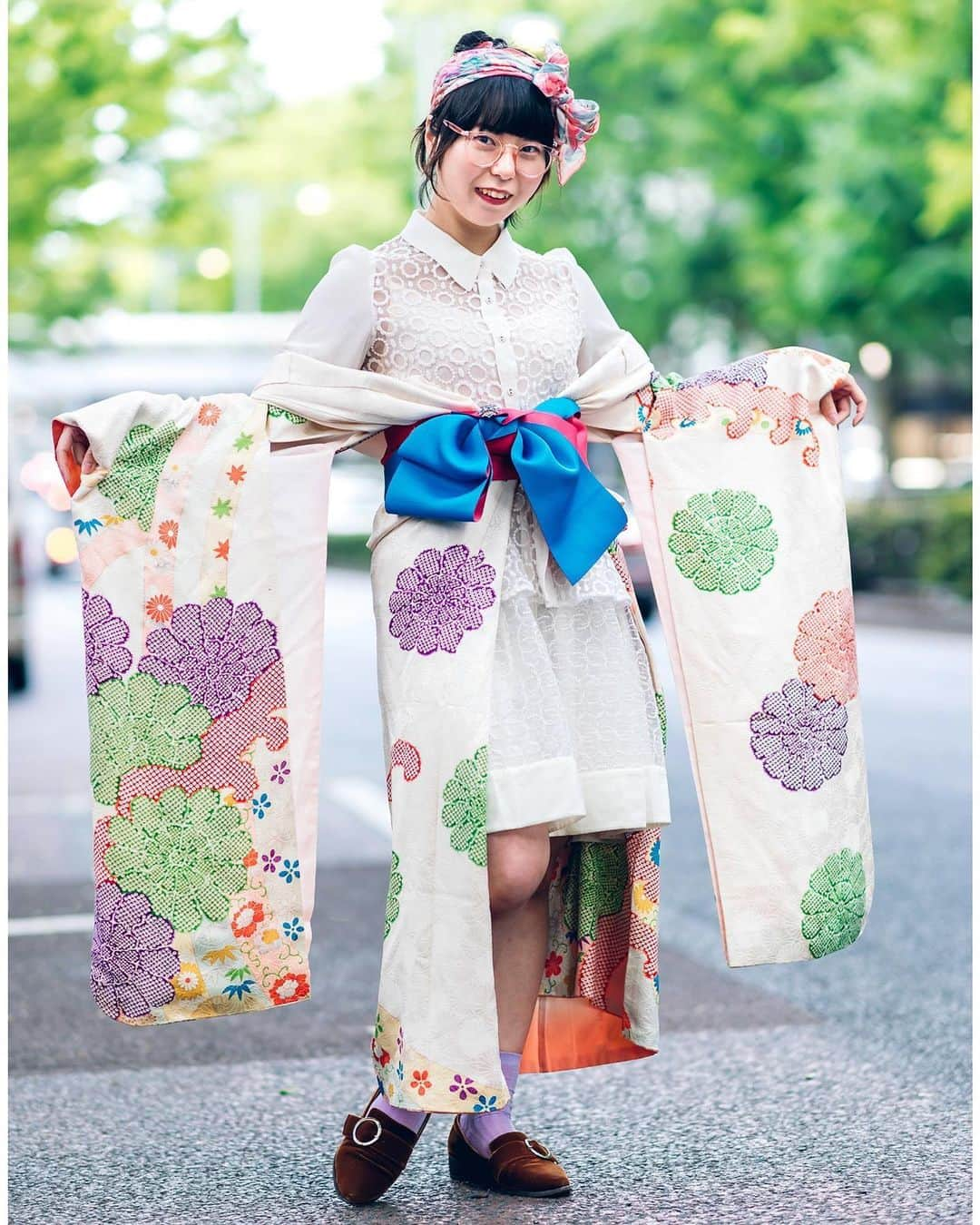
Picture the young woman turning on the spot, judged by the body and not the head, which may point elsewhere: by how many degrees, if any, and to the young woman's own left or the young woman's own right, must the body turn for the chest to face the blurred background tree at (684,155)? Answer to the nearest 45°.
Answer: approximately 180°

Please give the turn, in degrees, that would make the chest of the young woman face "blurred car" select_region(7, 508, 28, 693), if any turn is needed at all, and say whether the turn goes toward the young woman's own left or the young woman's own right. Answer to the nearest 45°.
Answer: approximately 180°

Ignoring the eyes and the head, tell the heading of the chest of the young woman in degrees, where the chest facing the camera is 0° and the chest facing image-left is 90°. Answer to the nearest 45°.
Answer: approximately 0°
